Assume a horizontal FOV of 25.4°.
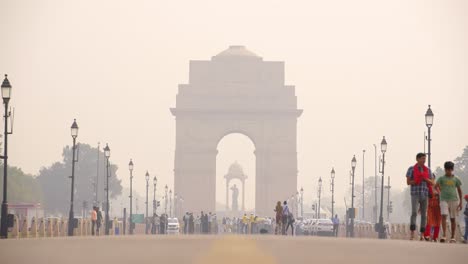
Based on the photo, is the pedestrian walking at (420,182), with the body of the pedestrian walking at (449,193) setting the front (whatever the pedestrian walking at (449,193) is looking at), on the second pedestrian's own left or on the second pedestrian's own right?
on the second pedestrian's own right

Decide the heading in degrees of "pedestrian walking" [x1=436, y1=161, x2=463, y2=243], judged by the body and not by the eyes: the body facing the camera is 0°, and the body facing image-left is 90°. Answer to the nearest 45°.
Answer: approximately 0°

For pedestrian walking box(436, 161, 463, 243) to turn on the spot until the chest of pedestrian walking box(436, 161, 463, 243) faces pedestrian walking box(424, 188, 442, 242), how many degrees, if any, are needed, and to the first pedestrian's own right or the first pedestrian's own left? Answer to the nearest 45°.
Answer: approximately 135° to the first pedestrian's own right
